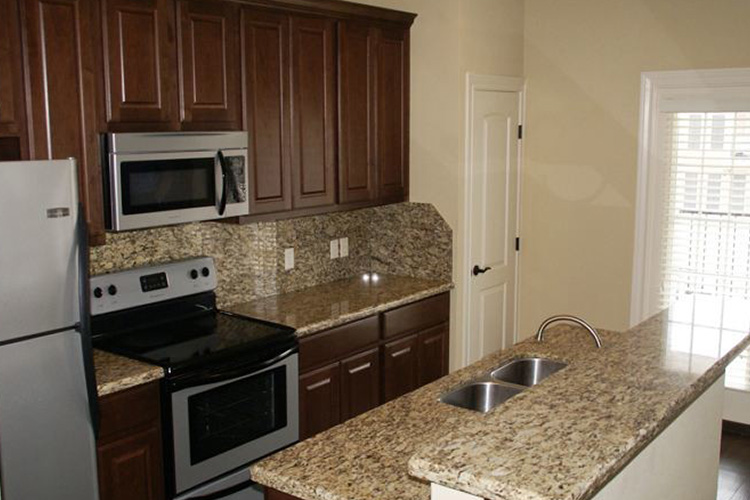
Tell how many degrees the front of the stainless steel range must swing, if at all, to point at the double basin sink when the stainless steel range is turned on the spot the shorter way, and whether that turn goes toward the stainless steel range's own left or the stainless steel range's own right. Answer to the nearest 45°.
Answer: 0° — it already faces it

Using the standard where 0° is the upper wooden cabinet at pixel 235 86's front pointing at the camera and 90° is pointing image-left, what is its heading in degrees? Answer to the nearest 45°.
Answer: approximately 315°

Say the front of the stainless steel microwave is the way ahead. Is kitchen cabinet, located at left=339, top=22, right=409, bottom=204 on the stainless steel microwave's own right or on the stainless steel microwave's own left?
on the stainless steel microwave's own left

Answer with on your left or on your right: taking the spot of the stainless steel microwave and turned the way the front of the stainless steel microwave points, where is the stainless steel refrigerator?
on your right

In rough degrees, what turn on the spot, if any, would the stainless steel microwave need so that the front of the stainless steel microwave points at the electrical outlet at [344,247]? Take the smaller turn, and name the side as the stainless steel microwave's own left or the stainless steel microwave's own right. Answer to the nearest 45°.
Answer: approximately 90° to the stainless steel microwave's own left

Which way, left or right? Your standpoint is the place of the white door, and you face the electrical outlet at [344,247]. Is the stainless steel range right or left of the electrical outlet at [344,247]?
left

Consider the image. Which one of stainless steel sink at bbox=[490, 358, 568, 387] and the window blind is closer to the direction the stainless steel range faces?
the stainless steel sink

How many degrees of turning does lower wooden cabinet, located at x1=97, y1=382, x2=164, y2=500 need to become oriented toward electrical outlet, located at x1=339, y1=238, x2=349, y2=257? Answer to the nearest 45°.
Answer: approximately 90° to its left

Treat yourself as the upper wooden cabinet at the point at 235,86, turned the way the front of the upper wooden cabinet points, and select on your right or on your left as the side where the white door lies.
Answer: on your left

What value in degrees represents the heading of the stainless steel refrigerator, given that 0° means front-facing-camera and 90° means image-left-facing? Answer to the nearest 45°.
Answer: approximately 315°
